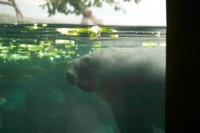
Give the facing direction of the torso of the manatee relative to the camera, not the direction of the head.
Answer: to the viewer's left
